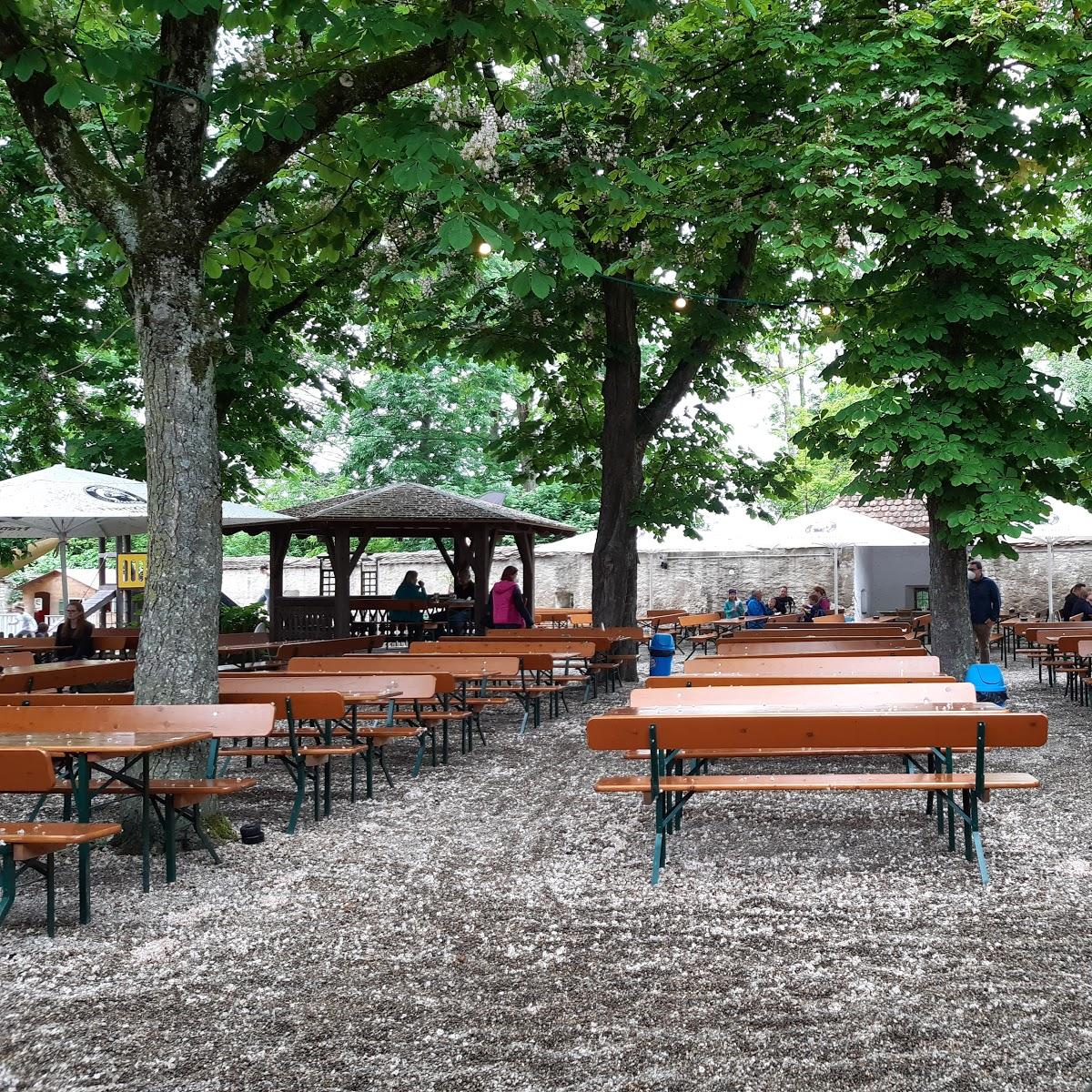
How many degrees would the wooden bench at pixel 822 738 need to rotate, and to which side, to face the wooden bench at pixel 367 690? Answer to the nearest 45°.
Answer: approximately 45° to its left

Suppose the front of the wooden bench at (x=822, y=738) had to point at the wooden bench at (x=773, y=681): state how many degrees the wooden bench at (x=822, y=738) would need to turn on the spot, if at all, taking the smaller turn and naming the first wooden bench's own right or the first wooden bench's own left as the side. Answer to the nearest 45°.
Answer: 0° — it already faces it

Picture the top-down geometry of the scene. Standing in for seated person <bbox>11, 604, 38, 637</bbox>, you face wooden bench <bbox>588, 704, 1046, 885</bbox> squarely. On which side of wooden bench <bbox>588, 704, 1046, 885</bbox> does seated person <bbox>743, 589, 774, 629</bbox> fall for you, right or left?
left

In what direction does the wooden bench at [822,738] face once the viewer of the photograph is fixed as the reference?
facing away from the viewer

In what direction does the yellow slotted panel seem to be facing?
toward the camera

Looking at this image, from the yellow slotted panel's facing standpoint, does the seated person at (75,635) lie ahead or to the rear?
ahead

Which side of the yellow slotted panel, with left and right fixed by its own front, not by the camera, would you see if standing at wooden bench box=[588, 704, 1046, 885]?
front

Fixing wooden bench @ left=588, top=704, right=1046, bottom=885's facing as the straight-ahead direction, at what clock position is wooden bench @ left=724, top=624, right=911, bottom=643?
wooden bench @ left=724, top=624, right=911, bottom=643 is roughly at 12 o'clock from wooden bench @ left=588, top=704, right=1046, bottom=885.

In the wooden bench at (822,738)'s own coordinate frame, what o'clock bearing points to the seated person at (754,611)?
The seated person is roughly at 12 o'clock from the wooden bench.

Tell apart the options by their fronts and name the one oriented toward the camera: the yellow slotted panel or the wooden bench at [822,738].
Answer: the yellow slotted panel

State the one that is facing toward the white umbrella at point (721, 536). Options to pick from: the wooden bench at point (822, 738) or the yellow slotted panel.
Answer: the wooden bench

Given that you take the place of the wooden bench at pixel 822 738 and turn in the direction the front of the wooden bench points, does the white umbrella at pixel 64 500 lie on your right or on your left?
on your left
